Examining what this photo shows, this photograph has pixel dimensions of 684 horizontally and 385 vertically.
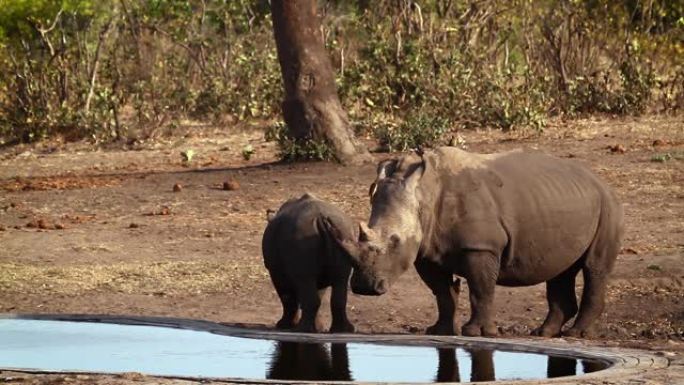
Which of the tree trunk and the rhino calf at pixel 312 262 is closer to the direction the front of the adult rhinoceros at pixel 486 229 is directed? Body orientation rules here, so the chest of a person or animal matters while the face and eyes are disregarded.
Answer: the rhino calf

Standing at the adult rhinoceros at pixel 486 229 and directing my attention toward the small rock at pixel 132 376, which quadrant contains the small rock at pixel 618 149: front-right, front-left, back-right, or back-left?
back-right

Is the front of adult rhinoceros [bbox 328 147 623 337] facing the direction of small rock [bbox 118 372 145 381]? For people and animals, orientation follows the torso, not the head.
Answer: yes

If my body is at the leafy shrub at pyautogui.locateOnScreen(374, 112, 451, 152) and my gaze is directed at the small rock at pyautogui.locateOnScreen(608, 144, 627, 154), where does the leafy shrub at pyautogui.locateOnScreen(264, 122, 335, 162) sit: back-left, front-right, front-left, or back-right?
back-right

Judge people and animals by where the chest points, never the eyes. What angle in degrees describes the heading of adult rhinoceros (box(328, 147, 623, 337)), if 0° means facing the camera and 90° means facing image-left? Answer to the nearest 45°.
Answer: approximately 45°

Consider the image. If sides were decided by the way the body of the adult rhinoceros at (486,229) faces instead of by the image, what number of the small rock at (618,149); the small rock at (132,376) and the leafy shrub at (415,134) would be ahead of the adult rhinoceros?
1

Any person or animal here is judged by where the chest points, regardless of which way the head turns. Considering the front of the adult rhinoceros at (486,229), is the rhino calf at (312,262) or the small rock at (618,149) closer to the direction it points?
the rhino calf

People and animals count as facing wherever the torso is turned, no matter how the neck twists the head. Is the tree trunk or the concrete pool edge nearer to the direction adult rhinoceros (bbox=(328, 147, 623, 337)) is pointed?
the concrete pool edge

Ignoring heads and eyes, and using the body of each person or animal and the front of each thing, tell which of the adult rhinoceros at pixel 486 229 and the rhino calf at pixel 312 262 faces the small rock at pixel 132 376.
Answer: the adult rhinoceros

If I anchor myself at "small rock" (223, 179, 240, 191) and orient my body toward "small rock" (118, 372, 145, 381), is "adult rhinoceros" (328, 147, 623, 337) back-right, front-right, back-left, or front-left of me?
front-left

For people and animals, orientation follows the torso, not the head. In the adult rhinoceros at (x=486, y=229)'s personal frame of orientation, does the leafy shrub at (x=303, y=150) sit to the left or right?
on its right
